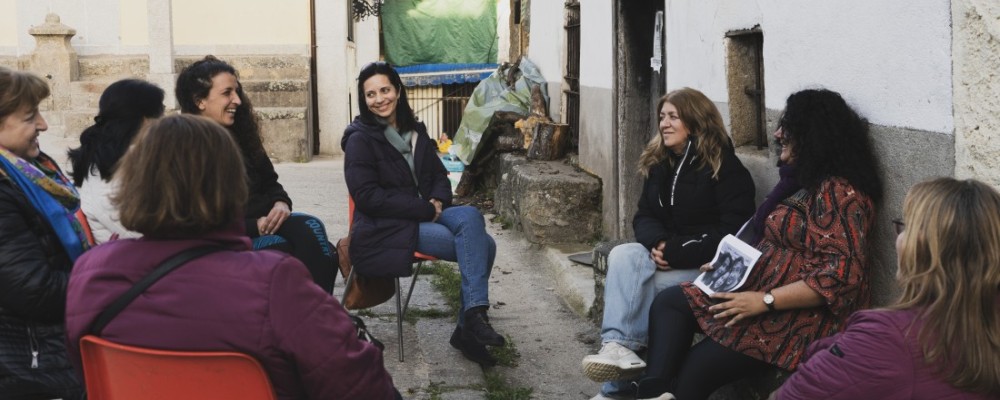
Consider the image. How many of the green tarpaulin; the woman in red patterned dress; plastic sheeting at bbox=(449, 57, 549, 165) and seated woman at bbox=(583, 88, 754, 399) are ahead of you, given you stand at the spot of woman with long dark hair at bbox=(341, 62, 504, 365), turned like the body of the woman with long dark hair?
2

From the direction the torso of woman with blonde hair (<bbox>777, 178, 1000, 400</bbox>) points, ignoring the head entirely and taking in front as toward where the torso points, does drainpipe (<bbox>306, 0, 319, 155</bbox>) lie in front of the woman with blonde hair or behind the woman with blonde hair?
in front

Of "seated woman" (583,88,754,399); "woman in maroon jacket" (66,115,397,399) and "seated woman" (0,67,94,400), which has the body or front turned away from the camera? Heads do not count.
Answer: the woman in maroon jacket

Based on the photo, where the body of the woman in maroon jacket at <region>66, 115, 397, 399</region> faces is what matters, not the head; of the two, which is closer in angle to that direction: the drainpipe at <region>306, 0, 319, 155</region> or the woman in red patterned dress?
the drainpipe

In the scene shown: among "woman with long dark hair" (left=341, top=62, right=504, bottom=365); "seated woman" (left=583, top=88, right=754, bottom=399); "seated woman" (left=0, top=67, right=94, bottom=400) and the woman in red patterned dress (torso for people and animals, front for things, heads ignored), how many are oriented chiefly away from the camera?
0

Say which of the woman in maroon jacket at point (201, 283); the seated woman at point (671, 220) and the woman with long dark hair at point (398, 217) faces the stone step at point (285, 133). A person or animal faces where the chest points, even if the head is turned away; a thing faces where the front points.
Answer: the woman in maroon jacket

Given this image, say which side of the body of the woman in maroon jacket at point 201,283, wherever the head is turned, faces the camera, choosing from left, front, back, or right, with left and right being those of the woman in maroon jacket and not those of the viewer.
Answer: back

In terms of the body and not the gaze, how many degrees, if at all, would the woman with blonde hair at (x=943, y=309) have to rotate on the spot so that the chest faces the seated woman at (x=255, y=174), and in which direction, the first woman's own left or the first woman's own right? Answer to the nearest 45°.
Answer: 0° — they already face them

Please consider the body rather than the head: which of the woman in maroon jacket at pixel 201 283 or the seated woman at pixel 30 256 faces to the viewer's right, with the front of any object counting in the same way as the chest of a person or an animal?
the seated woman

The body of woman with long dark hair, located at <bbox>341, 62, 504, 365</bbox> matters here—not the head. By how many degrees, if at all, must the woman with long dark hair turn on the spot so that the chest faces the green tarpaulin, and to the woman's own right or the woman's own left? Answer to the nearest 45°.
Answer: approximately 135° to the woman's own left

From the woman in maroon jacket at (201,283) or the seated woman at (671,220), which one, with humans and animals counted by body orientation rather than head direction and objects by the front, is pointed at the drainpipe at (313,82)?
the woman in maroon jacket

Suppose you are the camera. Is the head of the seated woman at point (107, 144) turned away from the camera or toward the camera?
away from the camera

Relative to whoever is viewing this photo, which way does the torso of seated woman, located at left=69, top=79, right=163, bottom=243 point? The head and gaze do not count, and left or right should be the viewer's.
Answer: facing away from the viewer and to the right of the viewer

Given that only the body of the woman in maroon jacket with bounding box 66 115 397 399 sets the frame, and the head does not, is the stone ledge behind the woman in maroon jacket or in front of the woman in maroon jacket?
in front

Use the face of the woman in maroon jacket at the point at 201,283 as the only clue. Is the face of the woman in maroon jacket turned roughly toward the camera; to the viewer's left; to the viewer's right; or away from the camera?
away from the camera

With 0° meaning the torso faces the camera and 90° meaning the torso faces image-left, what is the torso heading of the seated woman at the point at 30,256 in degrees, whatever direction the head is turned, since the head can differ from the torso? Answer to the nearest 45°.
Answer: approximately 270°
